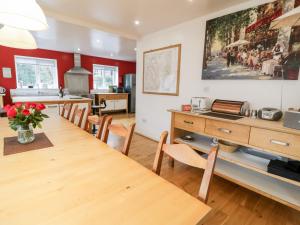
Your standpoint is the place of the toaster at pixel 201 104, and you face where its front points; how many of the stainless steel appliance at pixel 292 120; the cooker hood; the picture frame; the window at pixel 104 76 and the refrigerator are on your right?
4

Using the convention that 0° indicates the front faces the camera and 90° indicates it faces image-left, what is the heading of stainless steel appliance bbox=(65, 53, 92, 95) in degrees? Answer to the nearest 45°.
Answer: approximately 0°

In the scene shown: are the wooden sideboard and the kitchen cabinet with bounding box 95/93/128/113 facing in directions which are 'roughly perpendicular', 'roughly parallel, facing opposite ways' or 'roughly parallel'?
roughly perpendicular

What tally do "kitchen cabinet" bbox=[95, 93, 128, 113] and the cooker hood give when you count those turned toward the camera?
2

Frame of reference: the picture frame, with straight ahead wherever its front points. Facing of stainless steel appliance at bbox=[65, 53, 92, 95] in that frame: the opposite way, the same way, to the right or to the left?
to the left

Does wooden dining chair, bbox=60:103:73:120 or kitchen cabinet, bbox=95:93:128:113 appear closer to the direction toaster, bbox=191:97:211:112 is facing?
the wooden dining chair

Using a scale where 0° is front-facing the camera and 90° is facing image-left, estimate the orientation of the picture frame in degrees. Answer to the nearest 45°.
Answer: approximately 45°

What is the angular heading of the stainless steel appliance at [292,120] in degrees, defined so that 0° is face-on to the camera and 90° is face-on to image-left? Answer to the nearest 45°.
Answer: approximately 45°

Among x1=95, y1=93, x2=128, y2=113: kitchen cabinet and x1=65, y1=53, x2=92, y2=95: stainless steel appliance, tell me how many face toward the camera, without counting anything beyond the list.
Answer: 2
